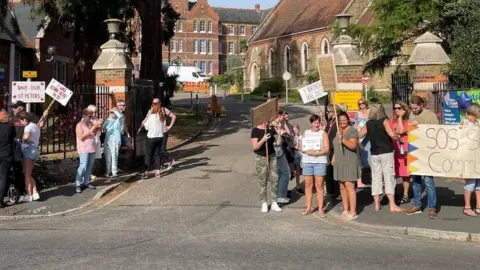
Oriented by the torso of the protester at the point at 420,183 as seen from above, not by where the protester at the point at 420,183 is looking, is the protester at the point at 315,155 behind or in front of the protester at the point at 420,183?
in front

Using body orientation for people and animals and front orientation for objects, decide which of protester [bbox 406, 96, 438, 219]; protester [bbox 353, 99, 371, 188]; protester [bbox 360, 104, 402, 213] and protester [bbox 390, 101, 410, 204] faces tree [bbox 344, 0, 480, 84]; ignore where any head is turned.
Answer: protester [bbox 360, 104, 402, 213]

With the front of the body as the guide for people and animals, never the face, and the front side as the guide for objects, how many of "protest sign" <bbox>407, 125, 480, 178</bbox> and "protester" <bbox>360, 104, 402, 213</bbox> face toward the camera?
1

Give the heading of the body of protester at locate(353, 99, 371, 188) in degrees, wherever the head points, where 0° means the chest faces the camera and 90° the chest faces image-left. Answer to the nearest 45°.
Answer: approximately 45°

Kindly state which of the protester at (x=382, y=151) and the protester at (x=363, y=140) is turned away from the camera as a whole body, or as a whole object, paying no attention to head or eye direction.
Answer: the protester at (x=382, y=151)

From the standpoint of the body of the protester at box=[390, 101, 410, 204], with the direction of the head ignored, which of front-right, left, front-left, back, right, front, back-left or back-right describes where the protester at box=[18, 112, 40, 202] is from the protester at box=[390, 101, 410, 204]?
front-right

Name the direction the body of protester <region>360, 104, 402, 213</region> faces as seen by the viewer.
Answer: away from the camera

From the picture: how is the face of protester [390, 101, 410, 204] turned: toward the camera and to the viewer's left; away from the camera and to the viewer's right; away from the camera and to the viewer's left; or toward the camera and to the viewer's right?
toward the camera and to the viewer's left

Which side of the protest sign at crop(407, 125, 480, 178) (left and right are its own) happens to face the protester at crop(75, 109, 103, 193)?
right

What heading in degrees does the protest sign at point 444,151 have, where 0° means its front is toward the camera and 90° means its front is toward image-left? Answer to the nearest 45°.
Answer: approximately 0°
